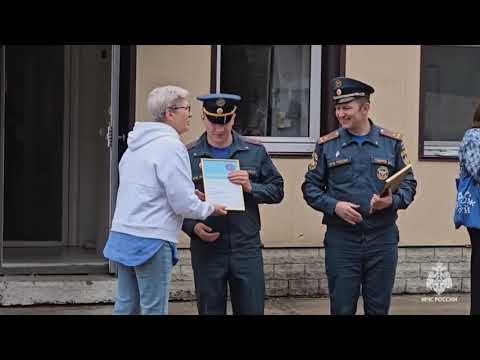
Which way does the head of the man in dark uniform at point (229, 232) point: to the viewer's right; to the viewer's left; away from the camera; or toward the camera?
toward the camera

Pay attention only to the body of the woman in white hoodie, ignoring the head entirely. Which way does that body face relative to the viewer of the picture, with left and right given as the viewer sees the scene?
facing away from the viewer and to the right of the viewer

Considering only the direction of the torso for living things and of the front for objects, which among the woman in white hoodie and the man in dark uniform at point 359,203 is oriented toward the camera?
the man in dark uniform

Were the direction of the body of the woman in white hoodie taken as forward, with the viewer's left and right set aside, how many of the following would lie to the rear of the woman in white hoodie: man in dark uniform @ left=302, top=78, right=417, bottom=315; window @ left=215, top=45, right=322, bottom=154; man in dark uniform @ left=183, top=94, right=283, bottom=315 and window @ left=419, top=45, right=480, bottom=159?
0

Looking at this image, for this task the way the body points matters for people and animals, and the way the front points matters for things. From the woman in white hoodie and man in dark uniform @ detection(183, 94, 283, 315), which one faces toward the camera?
the man in dark uniform

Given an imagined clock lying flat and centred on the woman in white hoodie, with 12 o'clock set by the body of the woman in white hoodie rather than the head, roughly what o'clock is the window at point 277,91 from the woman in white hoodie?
The window is roughly at 11 o'clock from the woman in white hoodie.

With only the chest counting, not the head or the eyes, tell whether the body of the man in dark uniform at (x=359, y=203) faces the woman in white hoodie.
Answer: no

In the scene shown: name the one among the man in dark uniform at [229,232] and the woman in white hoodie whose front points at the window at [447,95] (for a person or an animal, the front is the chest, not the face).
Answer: the woman in white hoodie

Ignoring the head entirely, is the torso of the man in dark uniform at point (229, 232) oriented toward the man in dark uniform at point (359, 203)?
no

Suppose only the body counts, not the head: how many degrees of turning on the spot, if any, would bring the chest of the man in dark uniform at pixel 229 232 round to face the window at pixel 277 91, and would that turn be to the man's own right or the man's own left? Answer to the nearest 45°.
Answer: approximately 180°

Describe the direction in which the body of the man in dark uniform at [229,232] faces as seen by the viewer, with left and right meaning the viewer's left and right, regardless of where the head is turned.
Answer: facing the viewer

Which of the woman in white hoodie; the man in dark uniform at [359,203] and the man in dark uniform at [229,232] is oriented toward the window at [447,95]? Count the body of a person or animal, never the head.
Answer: the woman in white hoodie

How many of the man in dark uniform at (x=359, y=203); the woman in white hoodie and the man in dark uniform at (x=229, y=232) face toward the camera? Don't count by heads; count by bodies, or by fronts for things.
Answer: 2

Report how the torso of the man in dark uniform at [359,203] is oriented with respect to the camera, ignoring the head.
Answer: toward the camera

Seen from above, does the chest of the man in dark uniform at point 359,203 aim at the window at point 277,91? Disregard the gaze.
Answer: no

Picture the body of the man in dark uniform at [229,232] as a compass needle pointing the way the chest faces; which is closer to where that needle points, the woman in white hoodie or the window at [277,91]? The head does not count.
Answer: the woman in white hoodie

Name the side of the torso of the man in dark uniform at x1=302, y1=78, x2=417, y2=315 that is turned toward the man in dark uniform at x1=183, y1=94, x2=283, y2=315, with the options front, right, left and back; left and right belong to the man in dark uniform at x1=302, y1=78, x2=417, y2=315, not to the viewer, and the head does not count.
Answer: right

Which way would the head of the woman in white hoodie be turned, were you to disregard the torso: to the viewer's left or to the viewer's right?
to the viewer's right
